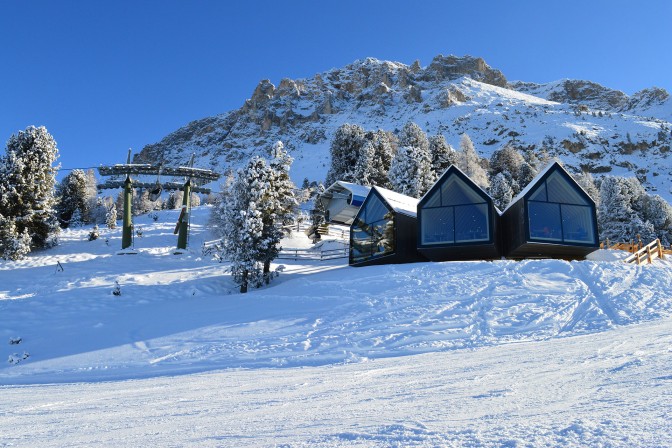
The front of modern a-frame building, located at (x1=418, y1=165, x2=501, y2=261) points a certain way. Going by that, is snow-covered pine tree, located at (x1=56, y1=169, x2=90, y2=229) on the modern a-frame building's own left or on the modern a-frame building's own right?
on the modern a-frame building's own right

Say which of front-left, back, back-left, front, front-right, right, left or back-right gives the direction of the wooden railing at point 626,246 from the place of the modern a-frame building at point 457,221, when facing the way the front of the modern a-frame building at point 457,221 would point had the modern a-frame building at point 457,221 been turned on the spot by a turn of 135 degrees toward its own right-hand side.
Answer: right

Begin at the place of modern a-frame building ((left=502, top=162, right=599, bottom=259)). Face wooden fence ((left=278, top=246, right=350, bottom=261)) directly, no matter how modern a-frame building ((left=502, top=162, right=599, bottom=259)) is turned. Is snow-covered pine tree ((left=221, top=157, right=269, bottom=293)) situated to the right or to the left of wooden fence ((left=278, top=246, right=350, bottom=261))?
left

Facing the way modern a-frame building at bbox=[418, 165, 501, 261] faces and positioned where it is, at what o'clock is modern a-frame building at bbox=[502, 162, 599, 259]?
modern a-frame building at bbox=[502, 162, 599, 259] is roughly at 9 o'clock from modern a-frame building at bbox=[418, 165, 501, 261].

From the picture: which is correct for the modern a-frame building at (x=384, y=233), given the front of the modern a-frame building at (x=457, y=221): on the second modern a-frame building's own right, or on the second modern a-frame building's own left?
on the second modern a-frame building's own right

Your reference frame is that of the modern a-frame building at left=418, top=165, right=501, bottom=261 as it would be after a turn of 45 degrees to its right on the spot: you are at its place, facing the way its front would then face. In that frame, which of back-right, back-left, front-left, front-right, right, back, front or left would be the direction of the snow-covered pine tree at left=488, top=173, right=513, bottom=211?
back-right

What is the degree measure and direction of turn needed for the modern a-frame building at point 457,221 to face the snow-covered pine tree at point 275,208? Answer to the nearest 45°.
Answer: approximately 90° to its right

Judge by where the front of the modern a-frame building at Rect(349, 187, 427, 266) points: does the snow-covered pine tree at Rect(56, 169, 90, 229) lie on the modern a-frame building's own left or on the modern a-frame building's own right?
on the modern a-frame building's own right

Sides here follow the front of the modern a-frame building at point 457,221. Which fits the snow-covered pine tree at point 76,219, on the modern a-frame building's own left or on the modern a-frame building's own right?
on the modern a-frame building's own right

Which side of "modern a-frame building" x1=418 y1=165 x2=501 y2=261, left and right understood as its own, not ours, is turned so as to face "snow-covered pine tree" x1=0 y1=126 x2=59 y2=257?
right

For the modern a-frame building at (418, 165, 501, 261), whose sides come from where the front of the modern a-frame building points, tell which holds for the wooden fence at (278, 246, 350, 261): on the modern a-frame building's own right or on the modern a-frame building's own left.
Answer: on the modern a-frame building's own right

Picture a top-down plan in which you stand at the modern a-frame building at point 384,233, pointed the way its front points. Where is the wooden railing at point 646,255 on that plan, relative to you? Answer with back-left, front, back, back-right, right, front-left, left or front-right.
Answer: back-left

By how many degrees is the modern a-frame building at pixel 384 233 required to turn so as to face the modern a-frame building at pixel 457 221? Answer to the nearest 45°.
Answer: approximately 90° to its left

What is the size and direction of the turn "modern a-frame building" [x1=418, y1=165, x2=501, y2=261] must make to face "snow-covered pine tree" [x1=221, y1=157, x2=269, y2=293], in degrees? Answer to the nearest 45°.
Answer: approximately 90° to its right
